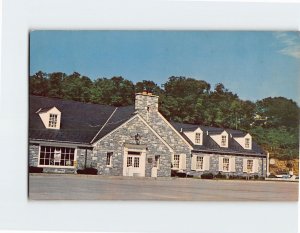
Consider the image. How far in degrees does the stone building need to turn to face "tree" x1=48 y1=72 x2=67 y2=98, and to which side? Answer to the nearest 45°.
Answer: approximately 135° to its right

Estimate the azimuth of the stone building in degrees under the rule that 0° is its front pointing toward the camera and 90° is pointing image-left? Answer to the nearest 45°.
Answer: approximately 315°
